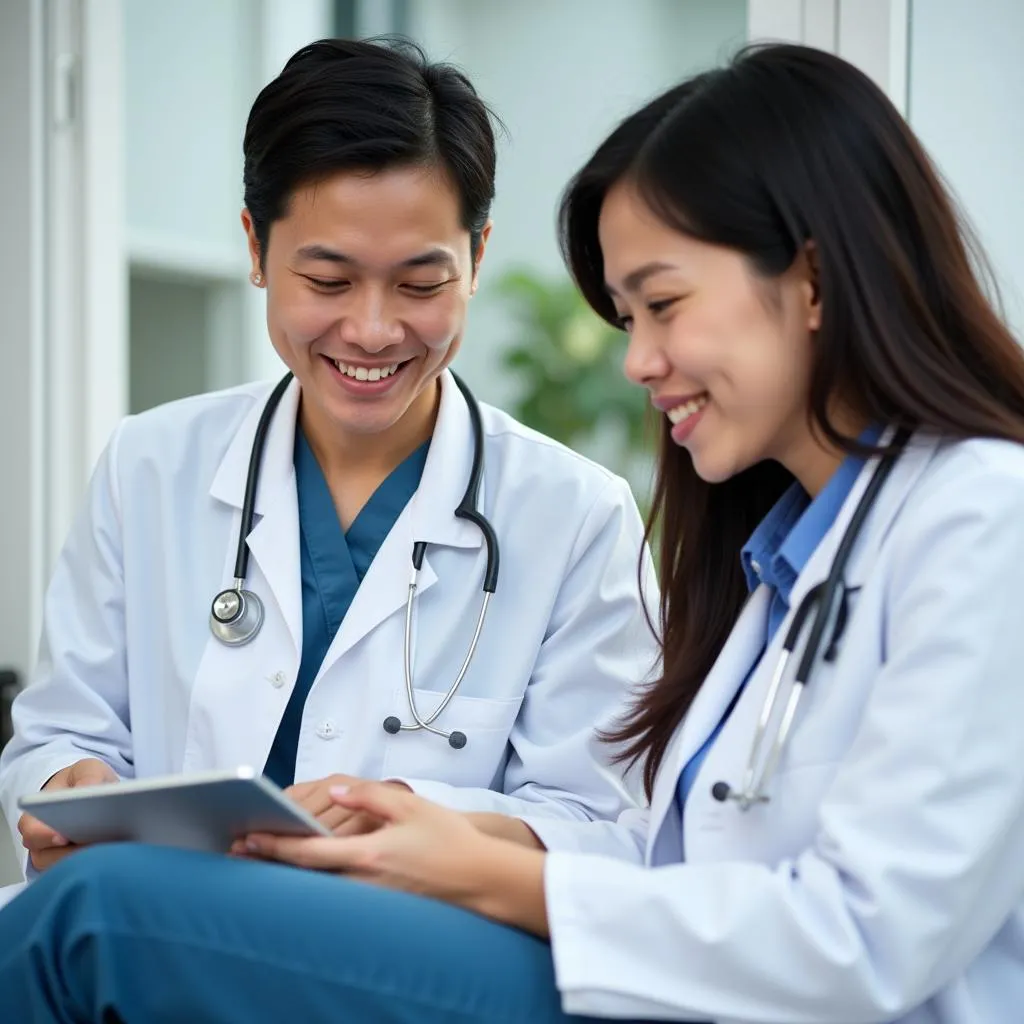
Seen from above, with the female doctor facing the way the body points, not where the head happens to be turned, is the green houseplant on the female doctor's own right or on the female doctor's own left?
on the female doctor's own right

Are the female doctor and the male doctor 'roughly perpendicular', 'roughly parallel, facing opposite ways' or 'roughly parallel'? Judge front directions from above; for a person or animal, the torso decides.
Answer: roughly perpendicular

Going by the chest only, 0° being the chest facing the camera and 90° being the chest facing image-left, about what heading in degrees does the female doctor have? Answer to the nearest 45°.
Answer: approximately 90°

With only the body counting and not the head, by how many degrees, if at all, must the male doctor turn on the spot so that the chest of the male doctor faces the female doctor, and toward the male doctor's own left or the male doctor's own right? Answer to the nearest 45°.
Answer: approximately 45° to the male doctor's own left

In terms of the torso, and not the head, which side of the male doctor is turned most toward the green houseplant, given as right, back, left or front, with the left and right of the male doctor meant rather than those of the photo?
back

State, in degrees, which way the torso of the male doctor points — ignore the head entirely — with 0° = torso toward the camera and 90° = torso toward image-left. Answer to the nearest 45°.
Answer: approximately 0°

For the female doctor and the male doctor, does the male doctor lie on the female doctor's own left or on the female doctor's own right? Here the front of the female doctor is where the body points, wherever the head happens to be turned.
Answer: on the female doctor's own right

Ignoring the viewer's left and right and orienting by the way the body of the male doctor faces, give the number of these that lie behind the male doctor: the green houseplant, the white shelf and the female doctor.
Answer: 2

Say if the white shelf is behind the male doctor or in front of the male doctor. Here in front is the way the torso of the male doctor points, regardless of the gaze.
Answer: behind

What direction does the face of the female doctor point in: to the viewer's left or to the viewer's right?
to the viewer's left

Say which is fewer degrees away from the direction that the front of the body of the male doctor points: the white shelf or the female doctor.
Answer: the female doctor

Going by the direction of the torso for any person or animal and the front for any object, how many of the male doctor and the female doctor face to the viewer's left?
1
